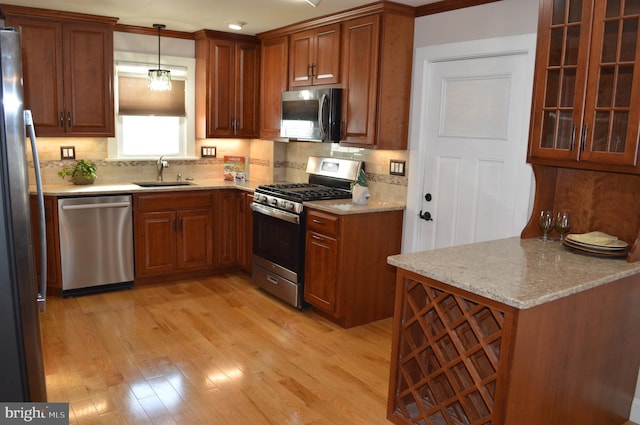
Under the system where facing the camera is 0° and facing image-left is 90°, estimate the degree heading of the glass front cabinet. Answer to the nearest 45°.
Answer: approximately 45°

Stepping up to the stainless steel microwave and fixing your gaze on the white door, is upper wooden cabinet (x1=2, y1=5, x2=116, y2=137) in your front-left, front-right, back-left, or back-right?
back-right

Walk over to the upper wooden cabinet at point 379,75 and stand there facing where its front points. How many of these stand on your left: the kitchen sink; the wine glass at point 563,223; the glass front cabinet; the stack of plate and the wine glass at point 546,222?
4

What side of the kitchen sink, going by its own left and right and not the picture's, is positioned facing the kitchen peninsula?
front

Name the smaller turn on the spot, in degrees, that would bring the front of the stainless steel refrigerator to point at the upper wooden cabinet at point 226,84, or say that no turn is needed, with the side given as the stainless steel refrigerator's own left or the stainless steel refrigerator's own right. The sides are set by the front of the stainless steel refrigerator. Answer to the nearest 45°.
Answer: approximately 45° to the stainless steel refrigerator's own left

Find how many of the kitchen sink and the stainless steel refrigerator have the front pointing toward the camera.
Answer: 1

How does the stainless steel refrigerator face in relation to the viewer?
to the viewer's right

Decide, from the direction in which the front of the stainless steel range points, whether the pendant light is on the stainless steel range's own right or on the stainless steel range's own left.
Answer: on the stainless steel range's own right
